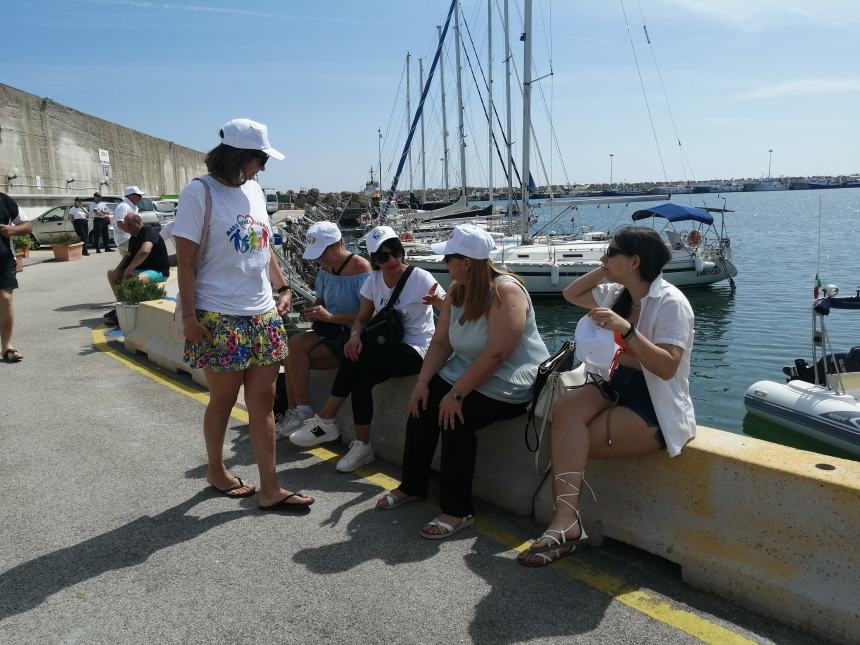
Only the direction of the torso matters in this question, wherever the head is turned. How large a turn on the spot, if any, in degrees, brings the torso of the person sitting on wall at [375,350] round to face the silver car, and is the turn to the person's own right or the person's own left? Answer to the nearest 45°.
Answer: approximately 90° to the person's own right

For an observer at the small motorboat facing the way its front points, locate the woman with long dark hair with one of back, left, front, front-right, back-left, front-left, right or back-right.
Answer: front-right

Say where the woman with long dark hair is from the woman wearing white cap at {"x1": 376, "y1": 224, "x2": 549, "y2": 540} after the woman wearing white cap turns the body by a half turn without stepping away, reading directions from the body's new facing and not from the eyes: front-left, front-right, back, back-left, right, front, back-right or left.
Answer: right

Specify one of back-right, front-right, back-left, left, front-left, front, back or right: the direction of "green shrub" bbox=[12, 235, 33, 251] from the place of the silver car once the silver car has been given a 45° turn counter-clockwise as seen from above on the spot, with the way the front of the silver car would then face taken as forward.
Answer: front-left

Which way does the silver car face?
to the viewer's left

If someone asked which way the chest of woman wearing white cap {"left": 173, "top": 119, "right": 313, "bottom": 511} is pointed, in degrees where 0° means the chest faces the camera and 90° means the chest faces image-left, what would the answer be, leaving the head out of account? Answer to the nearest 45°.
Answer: approximately 315°

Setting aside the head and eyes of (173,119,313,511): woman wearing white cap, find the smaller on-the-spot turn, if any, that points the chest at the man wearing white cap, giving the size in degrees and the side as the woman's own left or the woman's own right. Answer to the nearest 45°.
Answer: approximately 135° to the woman's own left

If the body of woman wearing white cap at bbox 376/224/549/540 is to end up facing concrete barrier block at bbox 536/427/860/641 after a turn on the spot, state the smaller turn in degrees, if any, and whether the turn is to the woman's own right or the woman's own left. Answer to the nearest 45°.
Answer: approximately 90° to the woman's own left

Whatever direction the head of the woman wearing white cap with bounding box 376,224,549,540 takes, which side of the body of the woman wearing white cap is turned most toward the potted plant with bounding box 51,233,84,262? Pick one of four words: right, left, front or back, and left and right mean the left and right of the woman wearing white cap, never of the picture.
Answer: right

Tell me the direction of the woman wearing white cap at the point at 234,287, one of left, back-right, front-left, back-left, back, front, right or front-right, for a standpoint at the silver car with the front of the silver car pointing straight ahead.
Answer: left

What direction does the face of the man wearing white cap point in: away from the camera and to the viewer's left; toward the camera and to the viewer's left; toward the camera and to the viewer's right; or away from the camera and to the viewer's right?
toward the camera and to the viewer's right

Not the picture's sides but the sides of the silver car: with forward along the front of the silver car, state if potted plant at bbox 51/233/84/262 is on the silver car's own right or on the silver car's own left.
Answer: on the silver car's own left

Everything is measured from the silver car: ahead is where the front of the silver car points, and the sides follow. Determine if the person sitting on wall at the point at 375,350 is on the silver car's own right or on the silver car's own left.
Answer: on the silver car's own left

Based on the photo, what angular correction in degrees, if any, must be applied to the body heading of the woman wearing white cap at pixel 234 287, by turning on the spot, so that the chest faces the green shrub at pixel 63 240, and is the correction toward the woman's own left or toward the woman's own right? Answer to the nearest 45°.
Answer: approximately 135° to the woman's own left

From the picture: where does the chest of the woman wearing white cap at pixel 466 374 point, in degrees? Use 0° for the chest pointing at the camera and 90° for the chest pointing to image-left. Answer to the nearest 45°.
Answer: approximately 45°
